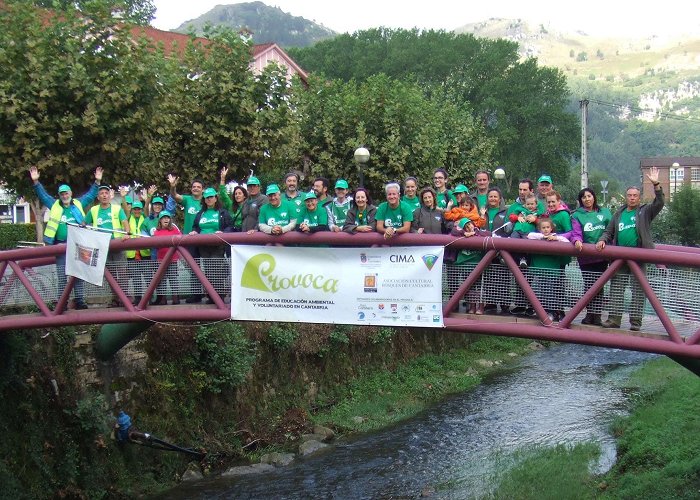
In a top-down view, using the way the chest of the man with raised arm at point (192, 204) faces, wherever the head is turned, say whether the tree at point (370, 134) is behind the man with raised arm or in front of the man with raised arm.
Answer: behind

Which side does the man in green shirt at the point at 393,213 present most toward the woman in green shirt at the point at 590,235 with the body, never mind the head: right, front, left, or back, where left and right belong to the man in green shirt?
left

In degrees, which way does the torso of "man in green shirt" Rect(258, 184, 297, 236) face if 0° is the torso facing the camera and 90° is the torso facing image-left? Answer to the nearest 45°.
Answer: approximately 0°

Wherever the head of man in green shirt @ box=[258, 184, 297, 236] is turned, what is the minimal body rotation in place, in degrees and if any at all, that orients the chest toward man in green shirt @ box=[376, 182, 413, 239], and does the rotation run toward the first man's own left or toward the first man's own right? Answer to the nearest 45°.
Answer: approximately 45° to the first man's own left
